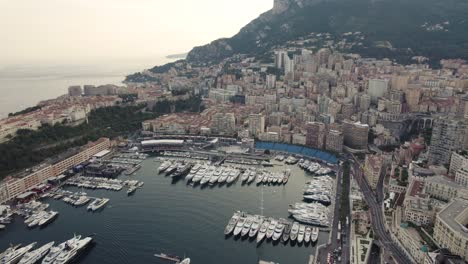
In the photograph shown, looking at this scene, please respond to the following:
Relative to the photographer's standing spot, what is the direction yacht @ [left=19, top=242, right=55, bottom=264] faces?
facing away from the viewer and to the right of the viewer

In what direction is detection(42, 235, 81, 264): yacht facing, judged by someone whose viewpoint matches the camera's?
facing away from the viewer and to the right of the viewer

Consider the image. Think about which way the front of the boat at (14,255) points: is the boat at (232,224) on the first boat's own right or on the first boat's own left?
on the first boat's own right

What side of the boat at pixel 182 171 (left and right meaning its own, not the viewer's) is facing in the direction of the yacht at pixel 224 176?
left

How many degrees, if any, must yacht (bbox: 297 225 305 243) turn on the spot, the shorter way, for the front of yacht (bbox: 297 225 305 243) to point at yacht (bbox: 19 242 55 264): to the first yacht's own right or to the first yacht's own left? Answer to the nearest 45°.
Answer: approximately 90° to the first yacht's own right

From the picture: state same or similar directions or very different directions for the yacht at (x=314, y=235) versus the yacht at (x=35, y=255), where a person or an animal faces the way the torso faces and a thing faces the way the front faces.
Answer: very different directions

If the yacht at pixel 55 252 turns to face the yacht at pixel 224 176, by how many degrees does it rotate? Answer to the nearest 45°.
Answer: approximately 45° to its right

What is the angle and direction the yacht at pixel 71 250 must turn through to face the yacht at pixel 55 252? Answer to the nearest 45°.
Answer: approximately 135° to its left

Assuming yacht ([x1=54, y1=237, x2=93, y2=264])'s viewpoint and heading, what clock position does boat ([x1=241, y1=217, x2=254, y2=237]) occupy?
The boat is roughly at 2 o'clock from the yacht.

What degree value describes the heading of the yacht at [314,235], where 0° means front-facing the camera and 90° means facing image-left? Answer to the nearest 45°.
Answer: approximately 0°

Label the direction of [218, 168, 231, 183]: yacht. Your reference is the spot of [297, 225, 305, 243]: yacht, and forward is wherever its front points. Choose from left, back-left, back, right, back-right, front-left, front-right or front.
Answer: back-right
